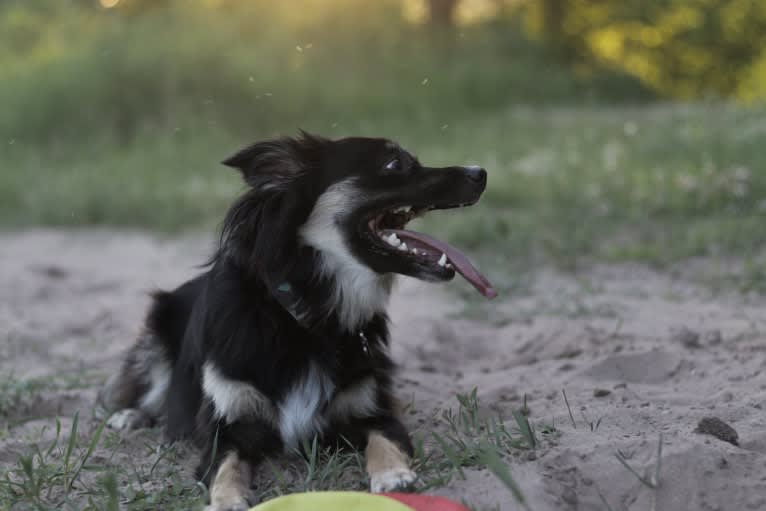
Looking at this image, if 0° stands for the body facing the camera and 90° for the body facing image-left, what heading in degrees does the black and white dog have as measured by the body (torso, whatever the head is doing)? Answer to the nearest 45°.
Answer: approximately 315°

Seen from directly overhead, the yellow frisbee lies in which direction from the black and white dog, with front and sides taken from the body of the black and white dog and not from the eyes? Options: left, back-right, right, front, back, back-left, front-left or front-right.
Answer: front-right

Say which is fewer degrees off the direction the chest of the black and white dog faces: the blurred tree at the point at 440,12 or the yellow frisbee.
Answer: the yellow frisbee

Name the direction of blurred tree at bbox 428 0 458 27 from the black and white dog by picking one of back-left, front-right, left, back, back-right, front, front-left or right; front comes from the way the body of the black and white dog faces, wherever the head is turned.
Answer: back-left

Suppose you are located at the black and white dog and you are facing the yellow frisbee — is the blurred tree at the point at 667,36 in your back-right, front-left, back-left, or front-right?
back-left

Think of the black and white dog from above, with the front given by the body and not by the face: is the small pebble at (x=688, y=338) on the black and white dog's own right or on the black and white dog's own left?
on the black and white dog's own left
